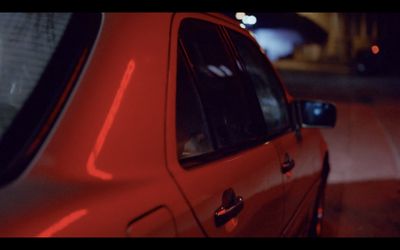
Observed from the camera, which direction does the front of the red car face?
facing away from the viewer and to the right of the viewer
